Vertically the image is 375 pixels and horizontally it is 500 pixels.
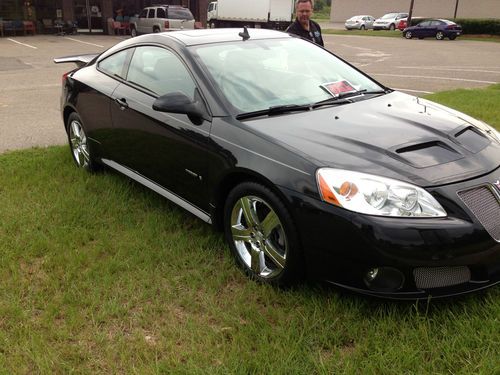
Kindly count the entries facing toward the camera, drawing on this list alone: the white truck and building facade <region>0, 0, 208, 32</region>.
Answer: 1

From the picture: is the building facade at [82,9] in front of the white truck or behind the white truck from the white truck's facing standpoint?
in front

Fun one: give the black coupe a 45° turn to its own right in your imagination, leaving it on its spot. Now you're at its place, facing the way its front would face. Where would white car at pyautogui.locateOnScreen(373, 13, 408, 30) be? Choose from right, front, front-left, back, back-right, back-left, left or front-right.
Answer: back

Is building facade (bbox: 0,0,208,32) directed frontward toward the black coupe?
yes

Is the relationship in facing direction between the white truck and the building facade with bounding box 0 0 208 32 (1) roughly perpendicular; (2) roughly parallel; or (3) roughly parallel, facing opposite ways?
roughly perpendicular

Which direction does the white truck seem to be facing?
to the viewer's left

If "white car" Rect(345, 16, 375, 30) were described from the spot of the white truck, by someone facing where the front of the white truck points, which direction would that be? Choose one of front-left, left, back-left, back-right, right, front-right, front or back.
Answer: back-right

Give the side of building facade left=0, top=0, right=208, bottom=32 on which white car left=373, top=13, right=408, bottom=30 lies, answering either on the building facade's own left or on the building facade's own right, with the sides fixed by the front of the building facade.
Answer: on the building facade's own left

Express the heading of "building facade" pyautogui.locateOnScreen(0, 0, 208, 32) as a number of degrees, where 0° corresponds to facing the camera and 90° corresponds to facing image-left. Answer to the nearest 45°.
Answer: approximately 0°

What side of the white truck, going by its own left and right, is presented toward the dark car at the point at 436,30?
back

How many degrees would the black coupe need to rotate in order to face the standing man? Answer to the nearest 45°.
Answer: approximately 135° to its left
